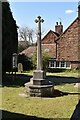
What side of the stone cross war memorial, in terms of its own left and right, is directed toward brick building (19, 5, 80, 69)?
back
